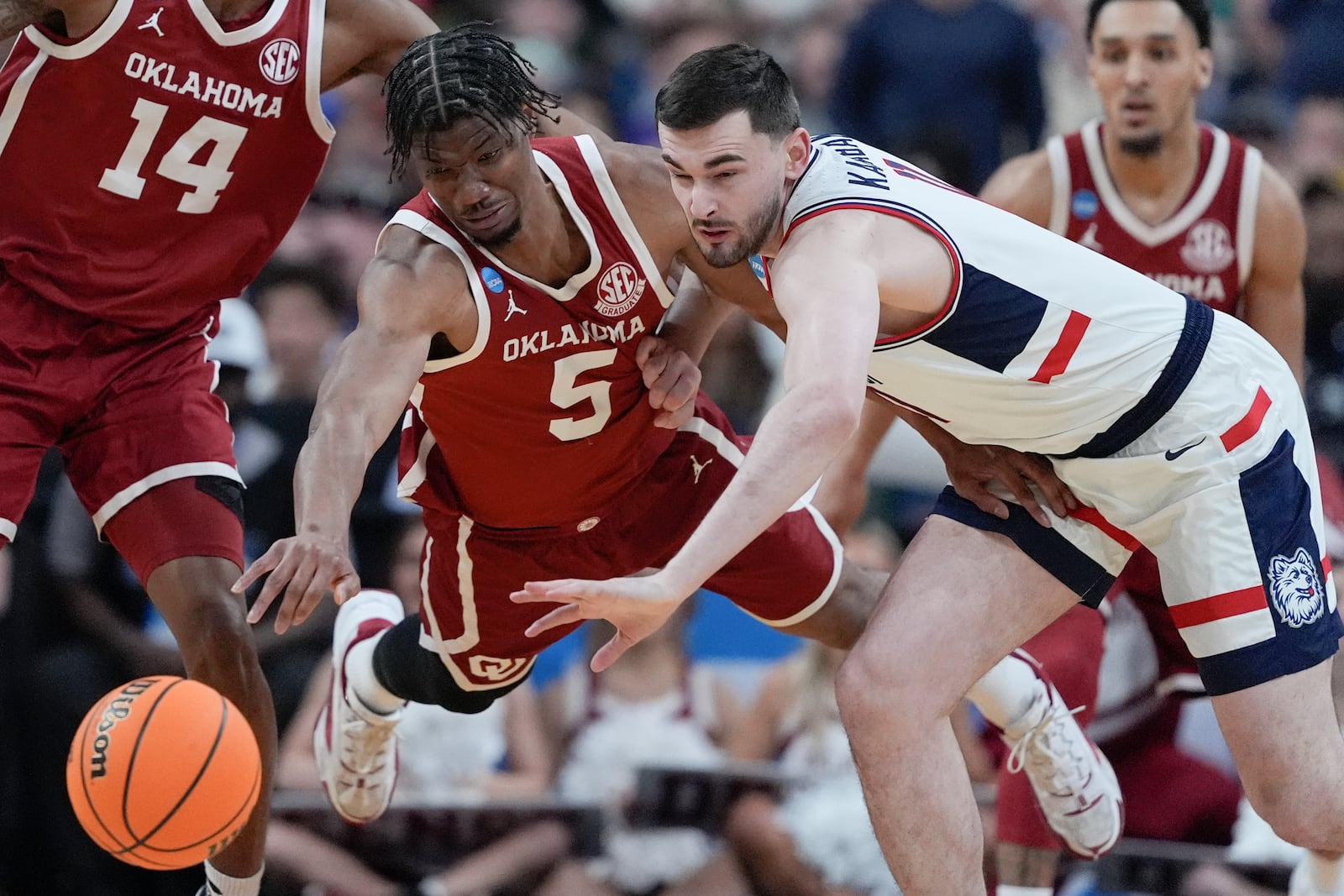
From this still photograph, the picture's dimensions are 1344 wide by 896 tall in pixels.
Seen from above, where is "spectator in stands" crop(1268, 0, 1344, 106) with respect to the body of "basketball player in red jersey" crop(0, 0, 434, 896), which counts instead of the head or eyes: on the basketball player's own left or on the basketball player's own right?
on the basketball player's own left

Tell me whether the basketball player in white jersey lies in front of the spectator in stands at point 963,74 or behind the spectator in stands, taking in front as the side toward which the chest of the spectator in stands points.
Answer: in front

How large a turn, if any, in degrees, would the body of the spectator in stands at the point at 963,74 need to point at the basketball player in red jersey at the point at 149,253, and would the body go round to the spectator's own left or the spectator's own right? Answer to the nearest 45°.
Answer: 0° — they already face them

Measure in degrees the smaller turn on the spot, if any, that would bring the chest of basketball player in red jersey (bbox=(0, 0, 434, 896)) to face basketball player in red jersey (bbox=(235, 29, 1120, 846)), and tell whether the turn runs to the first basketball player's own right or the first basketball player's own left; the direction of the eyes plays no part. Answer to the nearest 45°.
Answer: approximately 90° to the first basketball player's own left

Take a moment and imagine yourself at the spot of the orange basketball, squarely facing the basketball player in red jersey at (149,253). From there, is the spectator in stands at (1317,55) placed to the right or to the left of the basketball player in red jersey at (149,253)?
right

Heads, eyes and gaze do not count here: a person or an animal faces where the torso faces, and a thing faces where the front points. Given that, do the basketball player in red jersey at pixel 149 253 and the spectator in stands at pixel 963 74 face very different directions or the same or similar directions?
same or similar directions

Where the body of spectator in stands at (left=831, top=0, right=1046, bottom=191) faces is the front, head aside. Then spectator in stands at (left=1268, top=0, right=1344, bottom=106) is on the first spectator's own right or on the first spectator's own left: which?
on the first spectator's own left

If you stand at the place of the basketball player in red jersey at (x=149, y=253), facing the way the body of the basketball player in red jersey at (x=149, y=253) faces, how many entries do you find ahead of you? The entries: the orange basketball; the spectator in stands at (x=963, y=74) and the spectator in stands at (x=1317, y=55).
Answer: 1

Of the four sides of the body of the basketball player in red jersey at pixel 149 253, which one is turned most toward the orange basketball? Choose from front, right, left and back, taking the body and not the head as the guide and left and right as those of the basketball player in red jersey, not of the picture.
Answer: front

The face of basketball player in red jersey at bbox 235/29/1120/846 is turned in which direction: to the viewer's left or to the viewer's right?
to the viewer's left

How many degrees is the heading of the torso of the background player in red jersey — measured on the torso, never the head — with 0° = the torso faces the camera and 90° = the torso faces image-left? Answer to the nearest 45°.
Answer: approximately 0°

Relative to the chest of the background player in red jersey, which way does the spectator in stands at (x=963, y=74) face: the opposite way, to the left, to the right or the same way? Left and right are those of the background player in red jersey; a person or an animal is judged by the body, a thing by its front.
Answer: the same way

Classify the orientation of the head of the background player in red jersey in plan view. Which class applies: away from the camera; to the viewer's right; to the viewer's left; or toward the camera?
toward the camera

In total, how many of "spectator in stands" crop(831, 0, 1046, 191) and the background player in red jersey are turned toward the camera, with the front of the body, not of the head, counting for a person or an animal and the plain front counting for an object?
2

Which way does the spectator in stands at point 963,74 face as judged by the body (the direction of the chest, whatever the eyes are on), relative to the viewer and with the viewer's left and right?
facing the viewer

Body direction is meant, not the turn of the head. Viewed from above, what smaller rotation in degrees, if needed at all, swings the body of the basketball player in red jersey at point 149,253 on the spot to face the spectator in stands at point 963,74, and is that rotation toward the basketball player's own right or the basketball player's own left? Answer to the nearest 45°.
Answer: approximately 135° to the basketball player's own left

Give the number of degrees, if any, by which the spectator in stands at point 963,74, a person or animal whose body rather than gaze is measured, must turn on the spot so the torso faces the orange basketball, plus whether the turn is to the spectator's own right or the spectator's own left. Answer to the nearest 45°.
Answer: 0° — they already face it

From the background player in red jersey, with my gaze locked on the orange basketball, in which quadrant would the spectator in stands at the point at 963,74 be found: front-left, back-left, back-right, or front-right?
back-right

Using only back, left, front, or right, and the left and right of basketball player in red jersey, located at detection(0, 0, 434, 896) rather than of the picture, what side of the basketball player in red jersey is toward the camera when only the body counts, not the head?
front

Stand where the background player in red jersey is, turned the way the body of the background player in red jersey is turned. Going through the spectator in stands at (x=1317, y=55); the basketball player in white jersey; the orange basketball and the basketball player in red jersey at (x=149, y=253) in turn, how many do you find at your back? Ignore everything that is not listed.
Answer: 1
